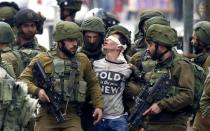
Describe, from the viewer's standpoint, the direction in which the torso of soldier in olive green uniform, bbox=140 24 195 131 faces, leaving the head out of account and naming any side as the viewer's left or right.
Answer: facing the viewer and to the left of the viewer

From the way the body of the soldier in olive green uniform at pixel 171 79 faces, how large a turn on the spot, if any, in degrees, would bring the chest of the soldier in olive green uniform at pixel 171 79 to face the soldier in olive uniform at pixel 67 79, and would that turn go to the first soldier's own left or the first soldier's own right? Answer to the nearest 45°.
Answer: approximately 45° to the first soldier's own right

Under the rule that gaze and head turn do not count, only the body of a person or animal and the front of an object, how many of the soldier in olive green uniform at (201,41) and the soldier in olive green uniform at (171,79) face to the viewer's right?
0

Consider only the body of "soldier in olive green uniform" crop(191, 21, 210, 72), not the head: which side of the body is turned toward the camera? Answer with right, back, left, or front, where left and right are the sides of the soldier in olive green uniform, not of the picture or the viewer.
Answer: left

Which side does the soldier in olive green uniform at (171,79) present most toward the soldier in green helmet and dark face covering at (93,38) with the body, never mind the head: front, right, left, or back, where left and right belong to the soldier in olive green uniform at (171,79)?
right

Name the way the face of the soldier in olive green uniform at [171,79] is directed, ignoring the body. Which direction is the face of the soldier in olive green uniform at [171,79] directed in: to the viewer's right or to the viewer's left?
to the viewer's left
